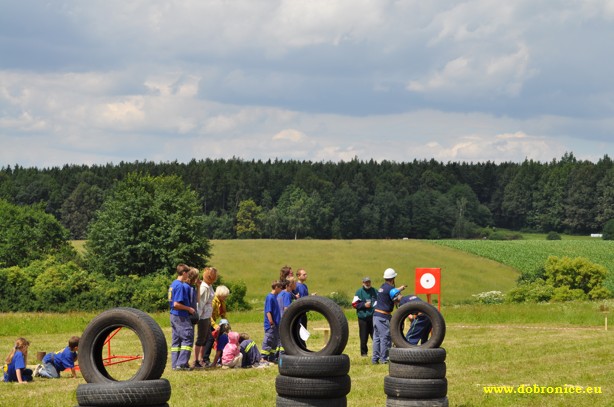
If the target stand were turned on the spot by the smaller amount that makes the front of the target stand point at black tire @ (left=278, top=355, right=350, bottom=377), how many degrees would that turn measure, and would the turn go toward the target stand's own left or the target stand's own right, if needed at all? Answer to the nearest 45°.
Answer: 0° — it already faces it

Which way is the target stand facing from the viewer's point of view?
toward the camera

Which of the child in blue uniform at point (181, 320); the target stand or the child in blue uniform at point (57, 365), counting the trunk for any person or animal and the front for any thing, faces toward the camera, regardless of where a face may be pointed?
the target stand

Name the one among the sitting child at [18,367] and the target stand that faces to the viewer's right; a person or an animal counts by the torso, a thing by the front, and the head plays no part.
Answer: the sitting child

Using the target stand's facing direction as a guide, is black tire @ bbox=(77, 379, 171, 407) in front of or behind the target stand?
in front
